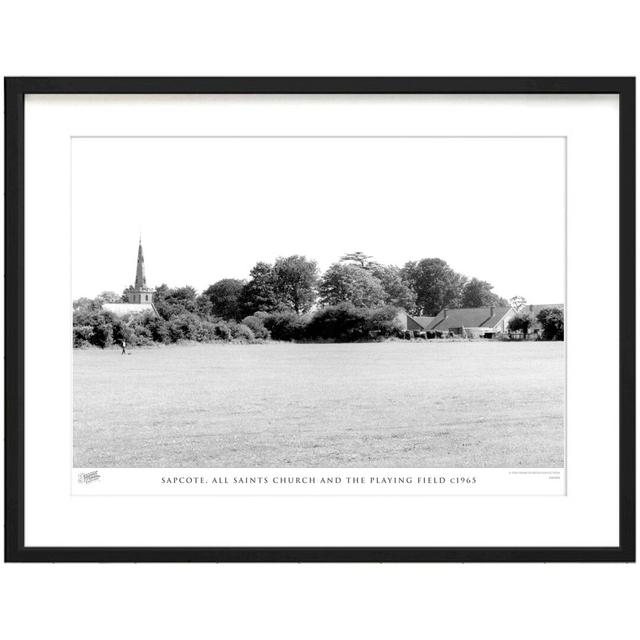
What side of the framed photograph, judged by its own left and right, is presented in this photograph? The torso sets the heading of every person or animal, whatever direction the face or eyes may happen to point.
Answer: front
